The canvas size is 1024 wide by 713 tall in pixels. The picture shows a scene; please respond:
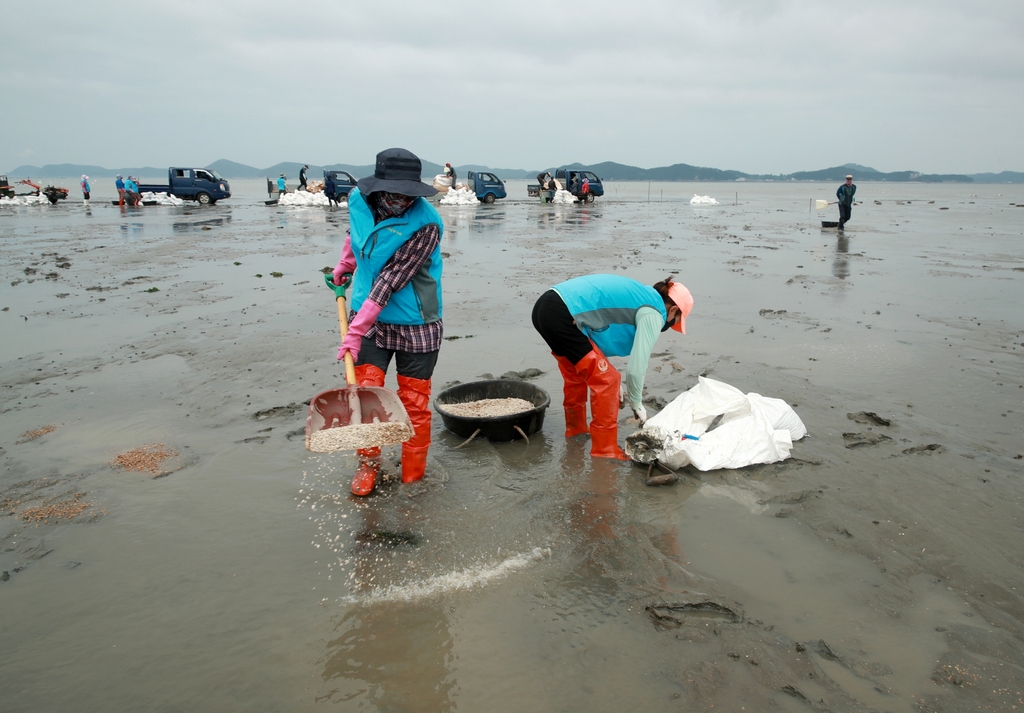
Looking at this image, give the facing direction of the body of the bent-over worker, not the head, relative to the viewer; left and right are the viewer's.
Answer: facing to the right of the viewer

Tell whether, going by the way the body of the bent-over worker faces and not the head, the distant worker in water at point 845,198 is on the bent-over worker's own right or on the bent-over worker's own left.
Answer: on the bent-over worker's own left

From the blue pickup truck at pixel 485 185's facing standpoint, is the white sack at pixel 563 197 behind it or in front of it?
in front

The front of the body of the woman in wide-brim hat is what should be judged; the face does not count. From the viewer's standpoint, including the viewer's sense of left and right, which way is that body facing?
facing the viewer and to the left of the viewer

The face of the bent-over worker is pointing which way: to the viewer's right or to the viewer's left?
to the viewer's right

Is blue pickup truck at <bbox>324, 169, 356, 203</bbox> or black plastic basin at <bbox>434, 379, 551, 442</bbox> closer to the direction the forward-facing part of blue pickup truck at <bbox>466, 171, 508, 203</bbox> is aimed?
the black plastic basin

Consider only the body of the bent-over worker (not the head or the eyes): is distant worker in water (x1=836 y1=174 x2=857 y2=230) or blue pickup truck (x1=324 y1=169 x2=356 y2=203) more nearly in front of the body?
the distant worker in water

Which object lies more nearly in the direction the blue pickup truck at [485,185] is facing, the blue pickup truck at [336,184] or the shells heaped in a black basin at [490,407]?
the shells heaped in a black basin
